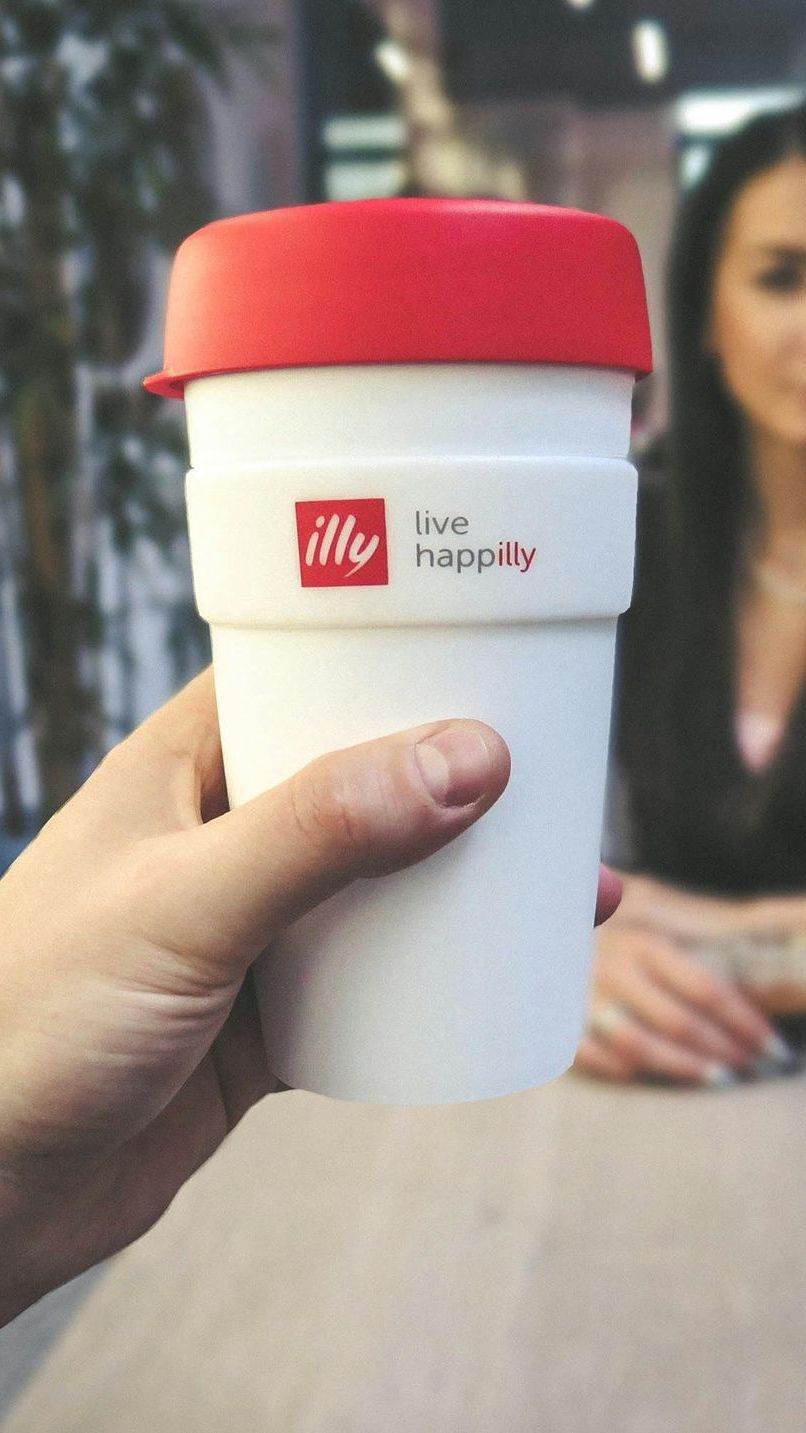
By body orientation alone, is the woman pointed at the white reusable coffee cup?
yes

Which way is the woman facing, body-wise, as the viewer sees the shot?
toward the camera

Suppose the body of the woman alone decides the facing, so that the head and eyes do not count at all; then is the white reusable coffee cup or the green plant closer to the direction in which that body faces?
the white reusable coffee cup

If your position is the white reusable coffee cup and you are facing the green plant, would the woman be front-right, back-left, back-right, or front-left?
front-right

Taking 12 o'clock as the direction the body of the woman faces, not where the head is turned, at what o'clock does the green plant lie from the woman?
The green plant is roughly at 3 o'clock from the woman.
